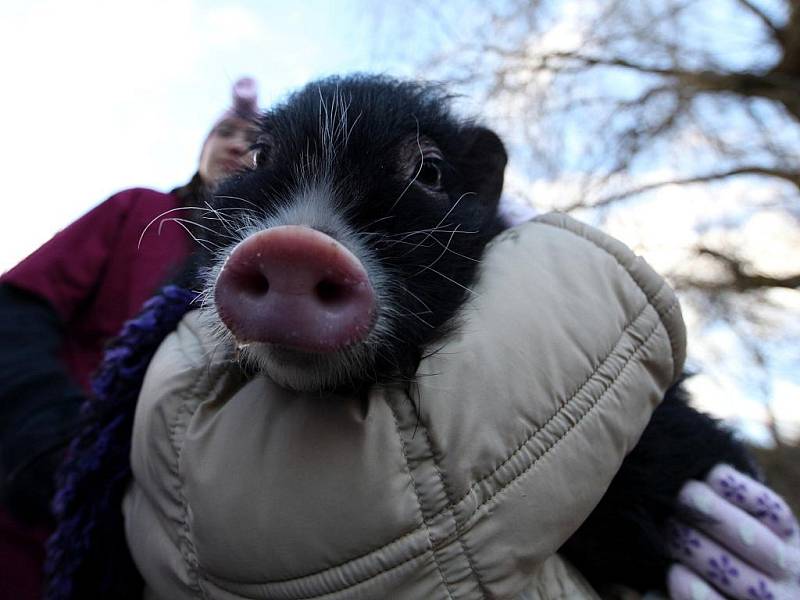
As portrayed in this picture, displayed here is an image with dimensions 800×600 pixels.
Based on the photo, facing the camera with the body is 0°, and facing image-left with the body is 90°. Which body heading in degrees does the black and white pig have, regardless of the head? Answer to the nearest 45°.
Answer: approximately 45°
